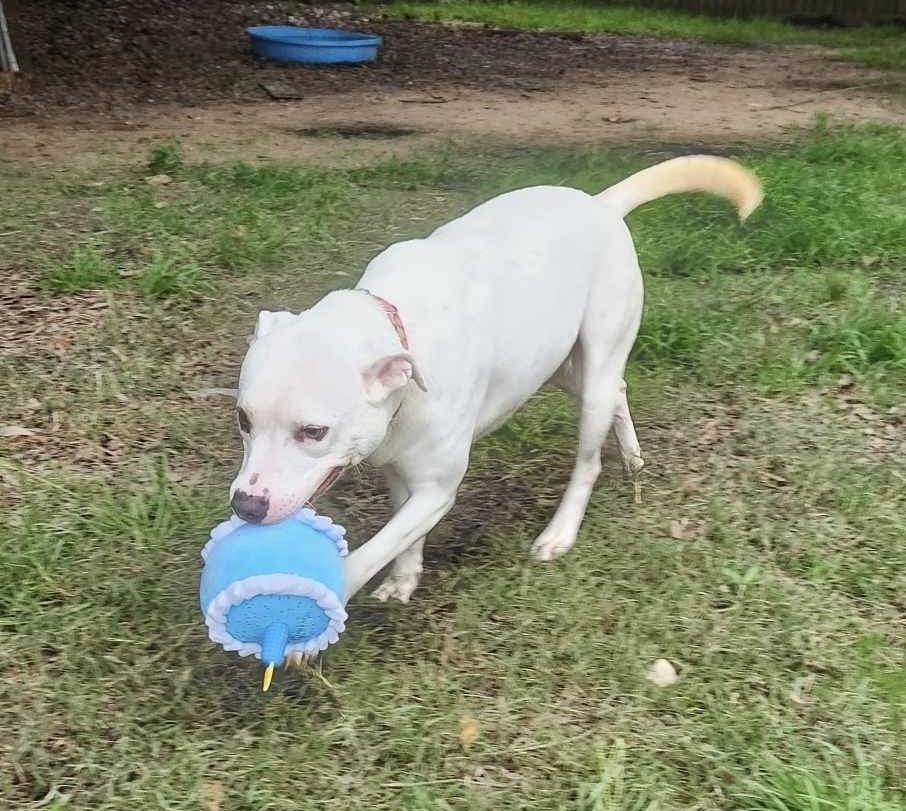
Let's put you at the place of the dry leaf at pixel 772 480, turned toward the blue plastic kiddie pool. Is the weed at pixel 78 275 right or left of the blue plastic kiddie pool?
left

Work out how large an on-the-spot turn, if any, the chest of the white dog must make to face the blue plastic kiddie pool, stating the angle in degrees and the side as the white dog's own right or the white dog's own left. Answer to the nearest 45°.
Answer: approximately 135° to the white dog's own right

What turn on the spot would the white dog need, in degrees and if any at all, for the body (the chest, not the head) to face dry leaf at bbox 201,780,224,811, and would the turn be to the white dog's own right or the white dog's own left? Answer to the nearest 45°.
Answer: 0° — it already faces it

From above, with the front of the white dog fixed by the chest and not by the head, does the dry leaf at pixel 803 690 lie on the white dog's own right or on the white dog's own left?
on the white dog's own left

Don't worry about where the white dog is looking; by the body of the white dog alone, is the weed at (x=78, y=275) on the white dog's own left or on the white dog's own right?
on the white dog's own right

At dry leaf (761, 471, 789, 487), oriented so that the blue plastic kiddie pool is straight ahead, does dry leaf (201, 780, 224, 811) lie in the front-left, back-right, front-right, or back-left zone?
back-left

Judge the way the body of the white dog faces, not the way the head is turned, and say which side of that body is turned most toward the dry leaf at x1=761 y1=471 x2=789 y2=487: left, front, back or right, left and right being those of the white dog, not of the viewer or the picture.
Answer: back

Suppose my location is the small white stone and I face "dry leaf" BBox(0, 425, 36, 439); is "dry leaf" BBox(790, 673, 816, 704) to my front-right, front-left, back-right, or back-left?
back-right

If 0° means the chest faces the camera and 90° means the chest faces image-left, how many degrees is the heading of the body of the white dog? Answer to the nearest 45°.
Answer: approximately 45°
